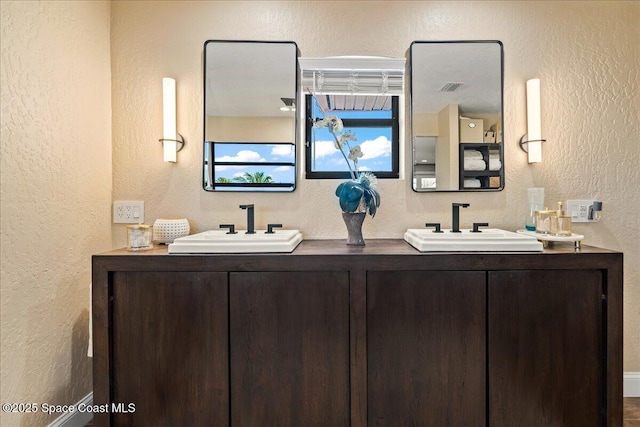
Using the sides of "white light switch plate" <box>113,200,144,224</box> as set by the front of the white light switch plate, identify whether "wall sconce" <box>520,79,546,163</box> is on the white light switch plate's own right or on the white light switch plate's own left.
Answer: on the white light switch plate's own left

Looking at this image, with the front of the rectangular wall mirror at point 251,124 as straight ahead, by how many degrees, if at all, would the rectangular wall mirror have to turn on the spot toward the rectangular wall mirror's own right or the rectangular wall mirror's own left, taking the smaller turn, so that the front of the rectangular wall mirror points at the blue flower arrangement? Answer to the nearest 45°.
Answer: approximately 45° to the rectangular wall mirror's own left

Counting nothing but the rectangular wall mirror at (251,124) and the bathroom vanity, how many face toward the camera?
2

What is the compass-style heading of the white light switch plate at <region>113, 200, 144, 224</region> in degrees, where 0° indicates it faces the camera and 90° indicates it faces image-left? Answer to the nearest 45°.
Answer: approximately 0°

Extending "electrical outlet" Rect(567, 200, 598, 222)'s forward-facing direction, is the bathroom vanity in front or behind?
in front

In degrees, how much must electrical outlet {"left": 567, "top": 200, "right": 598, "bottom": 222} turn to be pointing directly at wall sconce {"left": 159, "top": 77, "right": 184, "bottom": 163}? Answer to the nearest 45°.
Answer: approximately 45° to its right

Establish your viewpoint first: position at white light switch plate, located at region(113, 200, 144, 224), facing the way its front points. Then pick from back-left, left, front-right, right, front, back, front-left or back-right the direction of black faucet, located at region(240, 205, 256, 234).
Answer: front-left

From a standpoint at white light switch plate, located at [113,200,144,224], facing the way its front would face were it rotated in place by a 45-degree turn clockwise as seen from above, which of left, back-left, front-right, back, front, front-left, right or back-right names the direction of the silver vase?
left

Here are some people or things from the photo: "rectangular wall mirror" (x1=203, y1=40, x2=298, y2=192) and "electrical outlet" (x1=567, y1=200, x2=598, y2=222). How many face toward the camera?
2

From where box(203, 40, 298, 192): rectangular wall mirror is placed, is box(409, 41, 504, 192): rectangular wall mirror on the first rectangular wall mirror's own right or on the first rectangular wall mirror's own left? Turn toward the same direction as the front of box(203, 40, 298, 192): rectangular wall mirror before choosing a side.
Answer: on the first rectangular wall mirror's own left
